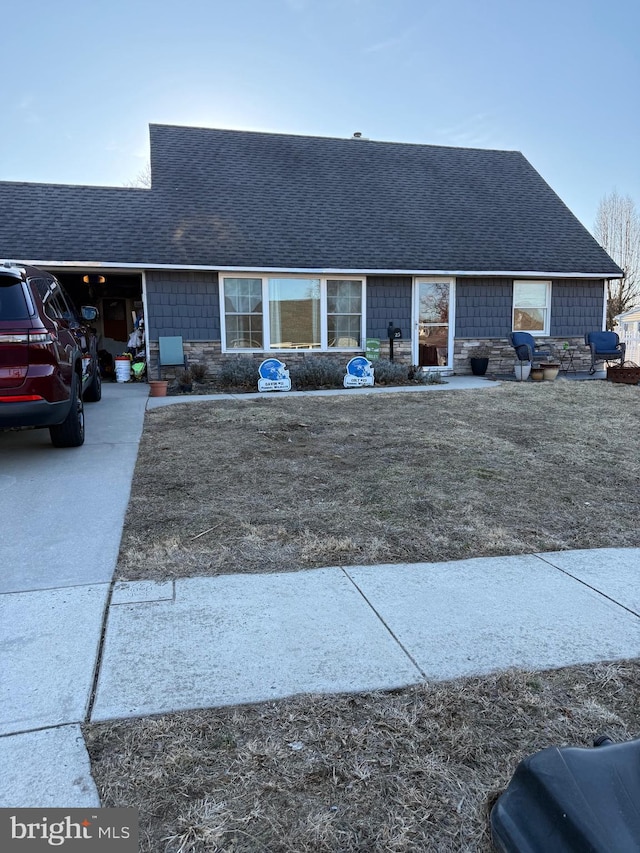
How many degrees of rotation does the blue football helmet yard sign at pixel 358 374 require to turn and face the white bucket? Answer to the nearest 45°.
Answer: approximately 90° to its right

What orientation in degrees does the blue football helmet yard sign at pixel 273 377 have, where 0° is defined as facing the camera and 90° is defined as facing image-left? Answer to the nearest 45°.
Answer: approximately 0°

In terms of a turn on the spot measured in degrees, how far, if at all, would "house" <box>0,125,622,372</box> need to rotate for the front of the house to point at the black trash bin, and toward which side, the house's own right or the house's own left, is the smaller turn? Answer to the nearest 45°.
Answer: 0° — it already faces it

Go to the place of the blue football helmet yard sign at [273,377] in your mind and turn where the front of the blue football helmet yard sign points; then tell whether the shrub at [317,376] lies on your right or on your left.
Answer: on your left

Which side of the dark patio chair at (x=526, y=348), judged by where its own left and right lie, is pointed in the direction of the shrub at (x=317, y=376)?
right

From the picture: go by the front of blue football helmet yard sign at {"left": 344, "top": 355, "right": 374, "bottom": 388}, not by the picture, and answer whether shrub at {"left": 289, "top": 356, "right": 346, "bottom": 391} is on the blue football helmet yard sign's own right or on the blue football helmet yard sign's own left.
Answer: on the blue football helmet yard sign's own right

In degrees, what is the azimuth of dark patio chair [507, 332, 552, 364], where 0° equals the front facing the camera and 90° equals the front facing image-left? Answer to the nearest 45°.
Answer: approximately 315°

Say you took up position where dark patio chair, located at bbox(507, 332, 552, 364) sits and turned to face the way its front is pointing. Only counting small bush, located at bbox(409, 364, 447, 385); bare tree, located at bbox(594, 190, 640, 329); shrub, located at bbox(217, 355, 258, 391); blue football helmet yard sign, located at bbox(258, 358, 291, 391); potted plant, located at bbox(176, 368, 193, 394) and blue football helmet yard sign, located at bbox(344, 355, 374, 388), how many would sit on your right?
5

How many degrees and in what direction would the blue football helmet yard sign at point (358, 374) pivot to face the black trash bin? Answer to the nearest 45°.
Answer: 0° — it already faces it

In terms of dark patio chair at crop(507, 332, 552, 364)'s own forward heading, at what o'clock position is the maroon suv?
The maroon suv is roughly at 2 o'clock from the dark patio chair.

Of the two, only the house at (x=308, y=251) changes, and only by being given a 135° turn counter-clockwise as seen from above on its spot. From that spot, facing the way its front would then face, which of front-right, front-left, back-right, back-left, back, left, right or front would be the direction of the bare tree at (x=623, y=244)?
front

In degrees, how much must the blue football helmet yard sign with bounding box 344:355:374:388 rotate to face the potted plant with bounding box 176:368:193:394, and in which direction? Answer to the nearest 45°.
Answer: approximately 90° to its right
